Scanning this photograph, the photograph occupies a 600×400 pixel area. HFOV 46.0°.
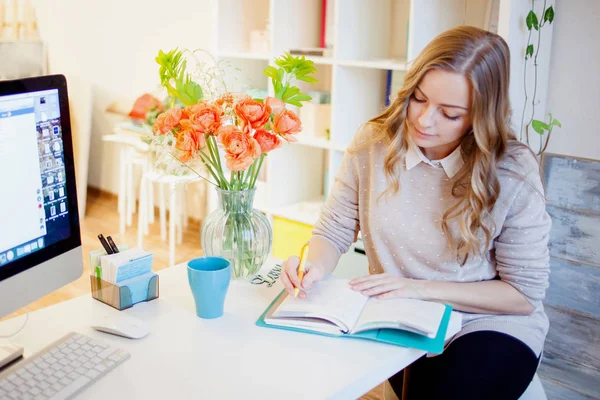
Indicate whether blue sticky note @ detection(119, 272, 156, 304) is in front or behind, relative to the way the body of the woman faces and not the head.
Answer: in front

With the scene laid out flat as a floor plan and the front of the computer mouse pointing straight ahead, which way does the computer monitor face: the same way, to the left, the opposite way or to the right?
the opposite way

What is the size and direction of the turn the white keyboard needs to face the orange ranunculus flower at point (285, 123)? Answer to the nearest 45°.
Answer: approximately 90° to its left

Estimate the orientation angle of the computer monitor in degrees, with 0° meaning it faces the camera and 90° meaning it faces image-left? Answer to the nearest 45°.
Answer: approximately 315°

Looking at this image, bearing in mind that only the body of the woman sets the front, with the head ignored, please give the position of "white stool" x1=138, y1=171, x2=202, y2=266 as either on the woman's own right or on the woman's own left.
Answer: on the woman's own right
